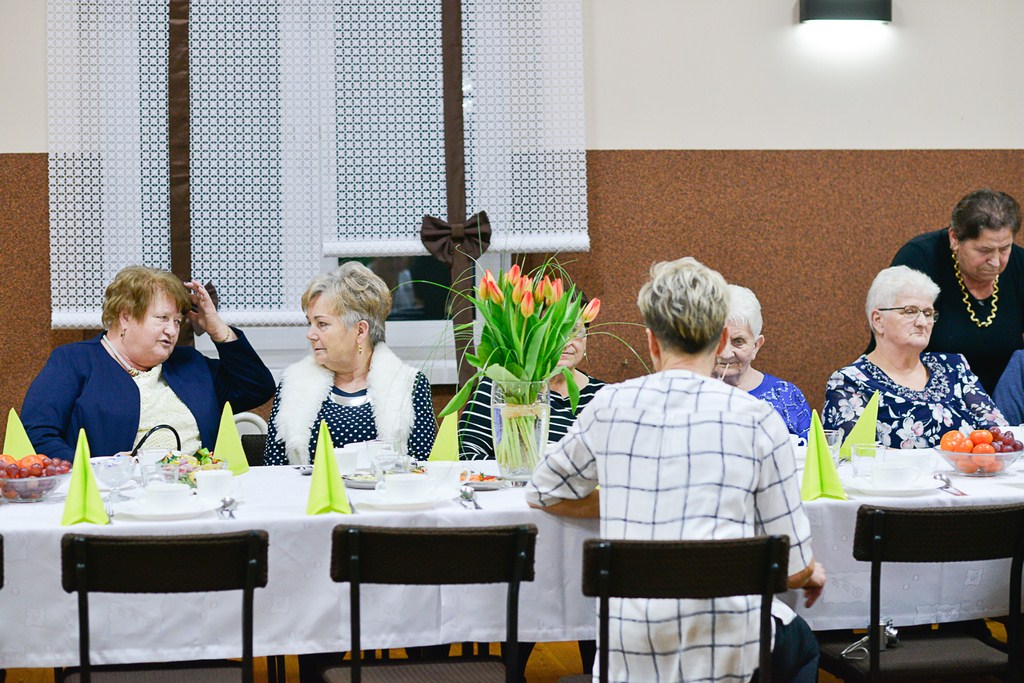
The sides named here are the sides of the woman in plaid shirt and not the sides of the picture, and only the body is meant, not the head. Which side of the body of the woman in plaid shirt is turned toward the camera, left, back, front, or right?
back

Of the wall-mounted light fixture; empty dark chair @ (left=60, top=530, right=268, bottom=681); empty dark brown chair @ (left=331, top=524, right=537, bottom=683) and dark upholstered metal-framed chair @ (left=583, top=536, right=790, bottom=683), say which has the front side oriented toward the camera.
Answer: the wall-mounted light fixture

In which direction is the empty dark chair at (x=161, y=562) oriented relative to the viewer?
away from the camera

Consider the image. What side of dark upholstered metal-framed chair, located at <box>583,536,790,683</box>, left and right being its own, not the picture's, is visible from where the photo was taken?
back

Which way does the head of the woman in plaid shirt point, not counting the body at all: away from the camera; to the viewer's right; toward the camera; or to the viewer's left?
away from the camera

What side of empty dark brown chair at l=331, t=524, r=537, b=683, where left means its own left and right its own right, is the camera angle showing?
back

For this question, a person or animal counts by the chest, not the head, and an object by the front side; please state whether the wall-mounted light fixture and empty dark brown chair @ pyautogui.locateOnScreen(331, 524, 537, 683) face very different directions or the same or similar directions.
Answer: very different directions

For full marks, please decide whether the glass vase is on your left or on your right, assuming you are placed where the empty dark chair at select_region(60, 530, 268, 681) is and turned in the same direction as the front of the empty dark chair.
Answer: on your right

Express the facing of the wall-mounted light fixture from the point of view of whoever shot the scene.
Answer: facing the viewer

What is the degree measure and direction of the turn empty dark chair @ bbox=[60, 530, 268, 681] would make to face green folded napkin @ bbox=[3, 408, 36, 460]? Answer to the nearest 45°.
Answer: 0° — it already faces it

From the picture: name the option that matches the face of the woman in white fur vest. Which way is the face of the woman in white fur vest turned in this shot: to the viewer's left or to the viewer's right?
to the viewer's left

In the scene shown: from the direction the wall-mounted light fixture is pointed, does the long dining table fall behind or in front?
in front

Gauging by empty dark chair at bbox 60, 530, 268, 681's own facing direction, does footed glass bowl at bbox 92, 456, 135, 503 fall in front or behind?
in front

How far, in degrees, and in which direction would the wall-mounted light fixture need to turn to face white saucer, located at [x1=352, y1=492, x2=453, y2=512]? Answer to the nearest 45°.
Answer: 0° — it already faces it

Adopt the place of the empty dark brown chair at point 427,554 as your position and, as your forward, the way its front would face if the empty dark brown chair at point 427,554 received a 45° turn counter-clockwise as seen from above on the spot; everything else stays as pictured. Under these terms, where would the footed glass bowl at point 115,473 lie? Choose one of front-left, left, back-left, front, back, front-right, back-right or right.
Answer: front
